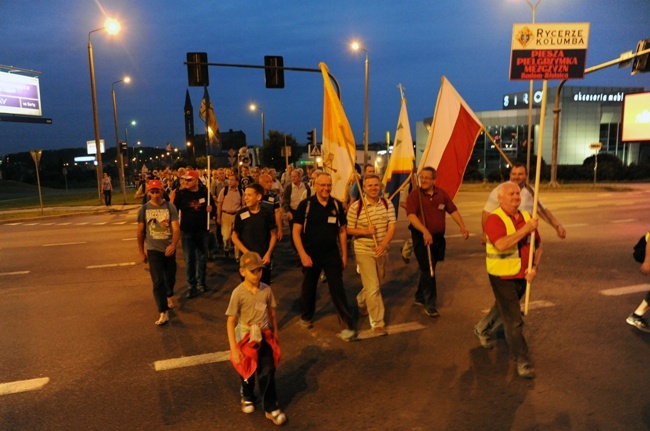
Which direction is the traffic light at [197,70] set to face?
away from the camera

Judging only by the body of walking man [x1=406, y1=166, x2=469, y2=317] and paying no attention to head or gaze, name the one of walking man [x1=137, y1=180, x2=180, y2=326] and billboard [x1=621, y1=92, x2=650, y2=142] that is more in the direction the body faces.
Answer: the walking man

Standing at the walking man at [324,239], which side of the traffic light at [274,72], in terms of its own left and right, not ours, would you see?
back

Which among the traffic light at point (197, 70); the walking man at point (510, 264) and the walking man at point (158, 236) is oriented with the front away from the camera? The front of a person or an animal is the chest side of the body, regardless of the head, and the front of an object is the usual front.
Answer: the traffic light

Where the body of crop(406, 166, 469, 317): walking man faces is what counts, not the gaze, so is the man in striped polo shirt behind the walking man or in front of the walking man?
in front

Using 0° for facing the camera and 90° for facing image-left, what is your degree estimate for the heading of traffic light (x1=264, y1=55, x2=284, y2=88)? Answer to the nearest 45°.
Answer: approximately 180°

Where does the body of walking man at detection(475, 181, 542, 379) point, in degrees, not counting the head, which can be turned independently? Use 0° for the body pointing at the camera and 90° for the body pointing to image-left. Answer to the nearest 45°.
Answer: approximately 315°

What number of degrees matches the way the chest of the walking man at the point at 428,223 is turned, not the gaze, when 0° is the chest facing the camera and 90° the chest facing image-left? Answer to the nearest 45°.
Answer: approximately 0°

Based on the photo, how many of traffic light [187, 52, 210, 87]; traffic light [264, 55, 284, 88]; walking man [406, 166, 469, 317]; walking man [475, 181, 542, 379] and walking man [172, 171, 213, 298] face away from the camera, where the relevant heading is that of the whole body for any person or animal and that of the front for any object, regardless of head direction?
2

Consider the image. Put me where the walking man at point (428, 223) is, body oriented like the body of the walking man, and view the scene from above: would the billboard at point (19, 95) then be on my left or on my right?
on my right

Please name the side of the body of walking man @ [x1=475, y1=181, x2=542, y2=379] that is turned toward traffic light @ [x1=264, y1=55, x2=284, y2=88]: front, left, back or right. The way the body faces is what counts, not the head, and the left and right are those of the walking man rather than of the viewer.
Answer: back
